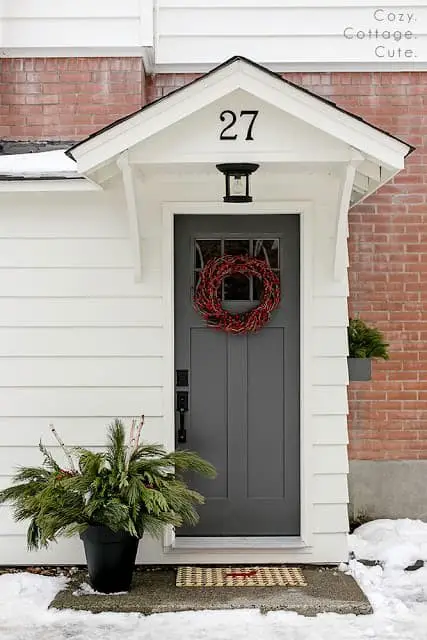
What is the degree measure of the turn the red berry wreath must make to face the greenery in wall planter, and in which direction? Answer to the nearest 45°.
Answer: approximately 90° to its left

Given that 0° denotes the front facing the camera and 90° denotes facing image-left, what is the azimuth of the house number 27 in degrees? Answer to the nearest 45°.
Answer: approximately 0°

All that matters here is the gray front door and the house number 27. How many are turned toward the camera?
2

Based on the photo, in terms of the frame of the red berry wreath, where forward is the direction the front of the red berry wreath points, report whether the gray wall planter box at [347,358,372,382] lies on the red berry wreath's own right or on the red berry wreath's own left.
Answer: on the red berry wreath's own left
